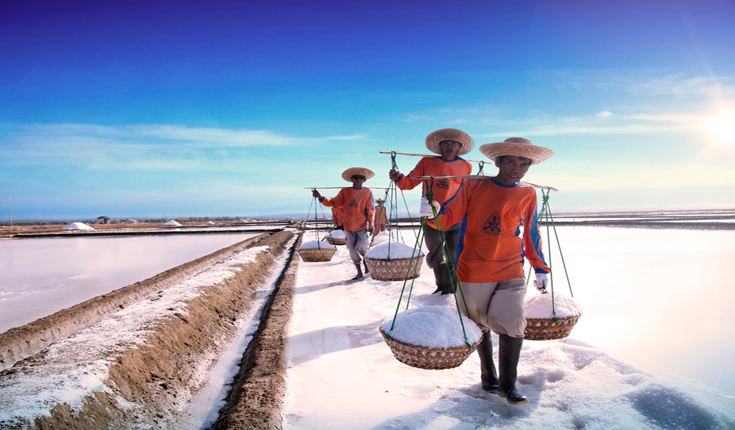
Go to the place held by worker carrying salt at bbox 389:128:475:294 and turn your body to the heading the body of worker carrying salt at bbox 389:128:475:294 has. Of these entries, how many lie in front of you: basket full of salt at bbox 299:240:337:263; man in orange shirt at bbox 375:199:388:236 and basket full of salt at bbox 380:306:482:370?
1

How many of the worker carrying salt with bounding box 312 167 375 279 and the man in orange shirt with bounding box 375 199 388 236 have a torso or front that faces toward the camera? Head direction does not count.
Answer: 2

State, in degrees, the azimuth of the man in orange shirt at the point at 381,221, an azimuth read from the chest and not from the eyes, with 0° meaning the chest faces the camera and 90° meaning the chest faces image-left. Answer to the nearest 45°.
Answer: approximately 0°

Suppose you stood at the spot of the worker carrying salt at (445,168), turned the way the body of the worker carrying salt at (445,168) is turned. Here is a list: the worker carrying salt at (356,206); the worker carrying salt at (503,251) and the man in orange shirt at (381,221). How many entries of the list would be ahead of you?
1

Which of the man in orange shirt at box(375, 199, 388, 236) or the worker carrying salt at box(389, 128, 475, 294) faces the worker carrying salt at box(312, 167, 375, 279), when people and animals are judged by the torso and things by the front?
the man in orange shirt

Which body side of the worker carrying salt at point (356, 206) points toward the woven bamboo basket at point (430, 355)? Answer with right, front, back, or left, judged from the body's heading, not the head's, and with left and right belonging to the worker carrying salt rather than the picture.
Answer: front

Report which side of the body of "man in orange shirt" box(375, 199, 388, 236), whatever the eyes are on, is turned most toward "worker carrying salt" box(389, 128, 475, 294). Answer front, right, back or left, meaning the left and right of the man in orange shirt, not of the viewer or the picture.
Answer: front

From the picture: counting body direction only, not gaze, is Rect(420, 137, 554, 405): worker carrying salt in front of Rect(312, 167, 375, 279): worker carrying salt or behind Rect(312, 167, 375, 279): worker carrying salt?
in front

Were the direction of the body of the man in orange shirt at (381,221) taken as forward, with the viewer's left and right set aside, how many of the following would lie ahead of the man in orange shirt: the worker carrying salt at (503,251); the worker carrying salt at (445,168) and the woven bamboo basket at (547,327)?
3

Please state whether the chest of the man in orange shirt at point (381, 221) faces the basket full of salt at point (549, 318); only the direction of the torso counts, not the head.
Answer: yes

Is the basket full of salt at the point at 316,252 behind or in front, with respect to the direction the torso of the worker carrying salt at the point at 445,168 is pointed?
behind

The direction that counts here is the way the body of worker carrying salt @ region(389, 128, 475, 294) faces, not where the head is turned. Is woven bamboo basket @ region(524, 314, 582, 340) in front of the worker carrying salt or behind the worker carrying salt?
in front
